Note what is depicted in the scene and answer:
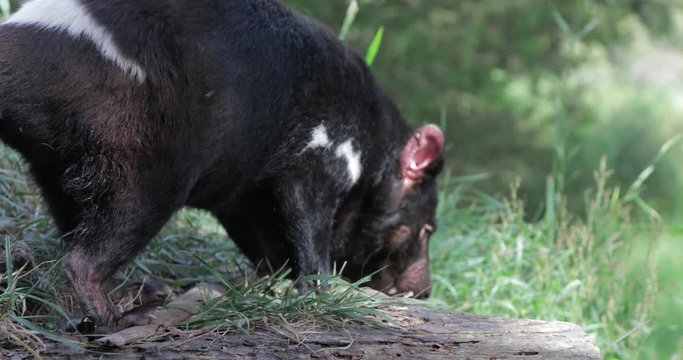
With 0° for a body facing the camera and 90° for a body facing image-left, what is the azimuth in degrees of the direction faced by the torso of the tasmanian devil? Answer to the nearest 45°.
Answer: approximately 270°
